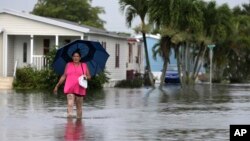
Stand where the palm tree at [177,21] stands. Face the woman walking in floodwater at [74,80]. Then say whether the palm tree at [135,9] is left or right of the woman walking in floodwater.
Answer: right

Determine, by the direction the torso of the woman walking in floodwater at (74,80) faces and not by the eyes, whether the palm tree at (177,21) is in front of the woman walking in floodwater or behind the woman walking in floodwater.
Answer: behind

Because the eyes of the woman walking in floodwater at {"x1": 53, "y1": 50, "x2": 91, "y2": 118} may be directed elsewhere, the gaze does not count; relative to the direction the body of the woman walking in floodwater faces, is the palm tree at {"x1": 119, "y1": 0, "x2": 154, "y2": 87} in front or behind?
behind

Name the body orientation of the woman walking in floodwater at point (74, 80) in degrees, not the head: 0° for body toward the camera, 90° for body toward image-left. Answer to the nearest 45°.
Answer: approximately 0°

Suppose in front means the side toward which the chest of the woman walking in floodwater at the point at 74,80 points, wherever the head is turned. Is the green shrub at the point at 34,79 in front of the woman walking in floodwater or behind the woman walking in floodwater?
behind

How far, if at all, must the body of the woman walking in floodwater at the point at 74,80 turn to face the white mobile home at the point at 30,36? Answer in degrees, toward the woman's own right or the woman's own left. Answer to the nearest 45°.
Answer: approximately 180°
